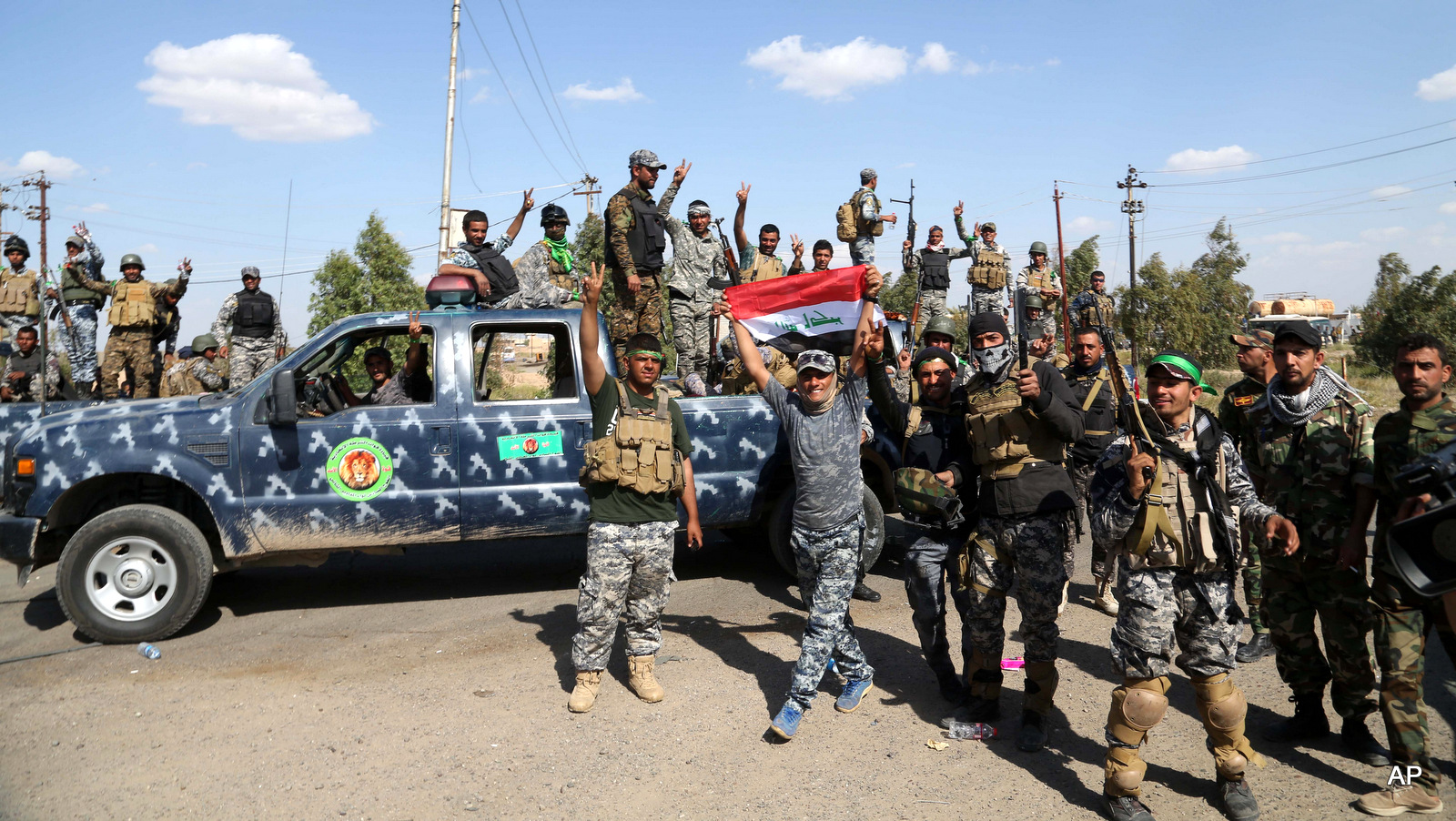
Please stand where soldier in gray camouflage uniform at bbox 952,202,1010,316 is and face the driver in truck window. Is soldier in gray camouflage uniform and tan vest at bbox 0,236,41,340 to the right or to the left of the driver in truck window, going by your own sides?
right

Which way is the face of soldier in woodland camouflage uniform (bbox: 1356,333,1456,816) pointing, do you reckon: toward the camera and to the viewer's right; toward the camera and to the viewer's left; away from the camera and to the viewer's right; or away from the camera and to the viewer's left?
toward the camera and to the viewer's left

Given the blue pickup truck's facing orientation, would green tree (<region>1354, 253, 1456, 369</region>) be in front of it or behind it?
behind

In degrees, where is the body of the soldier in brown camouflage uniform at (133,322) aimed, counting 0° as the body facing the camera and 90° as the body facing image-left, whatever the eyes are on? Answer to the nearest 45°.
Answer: approximately 0°

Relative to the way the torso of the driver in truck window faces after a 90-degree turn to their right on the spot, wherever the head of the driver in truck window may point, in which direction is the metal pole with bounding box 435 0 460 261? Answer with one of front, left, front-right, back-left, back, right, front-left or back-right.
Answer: front-right

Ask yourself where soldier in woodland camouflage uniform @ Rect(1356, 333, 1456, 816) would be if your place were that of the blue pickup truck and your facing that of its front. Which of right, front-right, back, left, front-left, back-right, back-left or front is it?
back-left

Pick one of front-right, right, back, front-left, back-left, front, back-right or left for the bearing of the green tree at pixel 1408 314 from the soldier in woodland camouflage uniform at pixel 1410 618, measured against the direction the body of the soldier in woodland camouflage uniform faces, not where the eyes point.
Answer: back-right

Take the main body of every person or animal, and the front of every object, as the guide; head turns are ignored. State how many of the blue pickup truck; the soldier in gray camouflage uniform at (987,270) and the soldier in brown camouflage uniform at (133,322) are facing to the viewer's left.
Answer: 1

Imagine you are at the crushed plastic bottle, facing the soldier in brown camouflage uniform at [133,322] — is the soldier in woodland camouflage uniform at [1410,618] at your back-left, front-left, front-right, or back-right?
back-right

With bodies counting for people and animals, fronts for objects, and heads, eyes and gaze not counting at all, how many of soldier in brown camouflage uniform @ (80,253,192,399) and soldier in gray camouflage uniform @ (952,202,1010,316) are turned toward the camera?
2

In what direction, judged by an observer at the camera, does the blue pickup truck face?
facing to the left of the viewer
